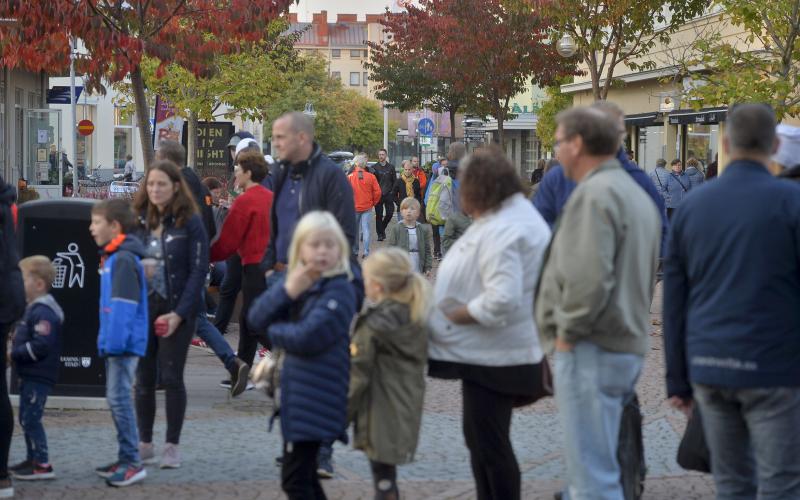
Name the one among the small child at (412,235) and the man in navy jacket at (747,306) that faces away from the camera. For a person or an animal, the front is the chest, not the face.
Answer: the man in navy jacket

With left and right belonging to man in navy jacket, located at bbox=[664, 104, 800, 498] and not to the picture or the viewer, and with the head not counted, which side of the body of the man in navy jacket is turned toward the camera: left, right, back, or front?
back

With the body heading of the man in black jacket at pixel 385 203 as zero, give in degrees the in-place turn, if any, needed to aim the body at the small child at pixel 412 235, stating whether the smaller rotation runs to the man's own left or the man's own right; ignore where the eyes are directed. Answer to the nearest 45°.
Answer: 0° — they already face them
